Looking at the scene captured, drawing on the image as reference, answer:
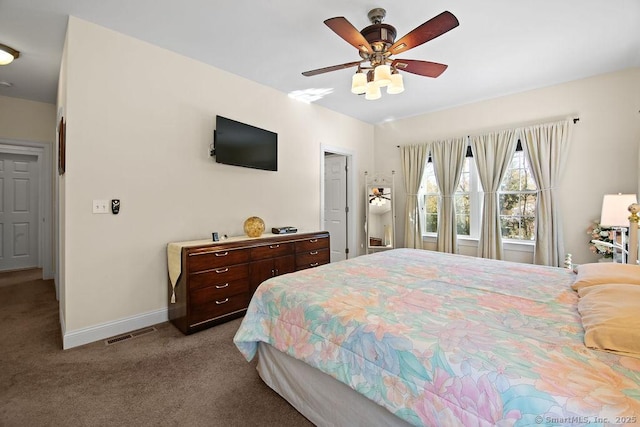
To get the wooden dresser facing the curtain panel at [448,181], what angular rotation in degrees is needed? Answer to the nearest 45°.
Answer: approximately 45° to its left

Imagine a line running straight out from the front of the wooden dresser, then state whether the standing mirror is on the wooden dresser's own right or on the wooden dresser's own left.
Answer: on the wooden dresser's own left

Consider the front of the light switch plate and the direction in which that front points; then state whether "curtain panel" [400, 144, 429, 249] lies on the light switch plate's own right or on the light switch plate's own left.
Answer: on the light switch plate's own left

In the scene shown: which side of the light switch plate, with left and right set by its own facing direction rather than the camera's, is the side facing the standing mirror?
left

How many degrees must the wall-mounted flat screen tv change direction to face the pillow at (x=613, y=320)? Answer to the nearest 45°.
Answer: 0° — it already faces it

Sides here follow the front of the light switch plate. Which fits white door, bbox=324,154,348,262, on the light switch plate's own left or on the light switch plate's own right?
on the light switch plate's own left

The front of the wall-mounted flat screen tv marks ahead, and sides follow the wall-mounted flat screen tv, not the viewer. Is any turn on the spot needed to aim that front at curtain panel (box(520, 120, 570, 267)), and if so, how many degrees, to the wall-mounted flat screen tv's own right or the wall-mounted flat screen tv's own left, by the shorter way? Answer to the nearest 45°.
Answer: approximately 45° to the wall-mounted flat screen tv's own left

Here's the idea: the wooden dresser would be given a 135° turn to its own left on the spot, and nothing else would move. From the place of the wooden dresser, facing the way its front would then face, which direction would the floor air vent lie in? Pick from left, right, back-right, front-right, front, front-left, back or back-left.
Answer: left

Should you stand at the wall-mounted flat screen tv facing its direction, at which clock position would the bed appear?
The bed is roughly at 1 o'clock from the wall-mounted flat screen tv.

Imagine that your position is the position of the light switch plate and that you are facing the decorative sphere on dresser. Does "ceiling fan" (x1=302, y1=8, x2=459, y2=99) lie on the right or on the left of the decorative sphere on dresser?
right

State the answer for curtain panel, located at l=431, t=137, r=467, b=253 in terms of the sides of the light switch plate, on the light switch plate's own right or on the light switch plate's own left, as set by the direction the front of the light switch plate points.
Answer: on the light switch plate's own left

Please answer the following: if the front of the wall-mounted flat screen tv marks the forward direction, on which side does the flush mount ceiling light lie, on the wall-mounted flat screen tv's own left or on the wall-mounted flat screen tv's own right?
on the wall-mounted flat screen tv's own right

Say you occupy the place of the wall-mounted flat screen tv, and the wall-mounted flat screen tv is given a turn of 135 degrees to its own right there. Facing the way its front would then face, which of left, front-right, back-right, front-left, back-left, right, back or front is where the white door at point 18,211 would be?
front-right

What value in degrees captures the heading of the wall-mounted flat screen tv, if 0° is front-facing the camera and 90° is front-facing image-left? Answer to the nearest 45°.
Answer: approximately 315°

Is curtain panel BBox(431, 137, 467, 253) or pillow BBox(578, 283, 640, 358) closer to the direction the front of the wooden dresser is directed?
the pillow

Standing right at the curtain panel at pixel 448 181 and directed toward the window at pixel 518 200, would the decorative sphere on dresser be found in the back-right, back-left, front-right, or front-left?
back-right
